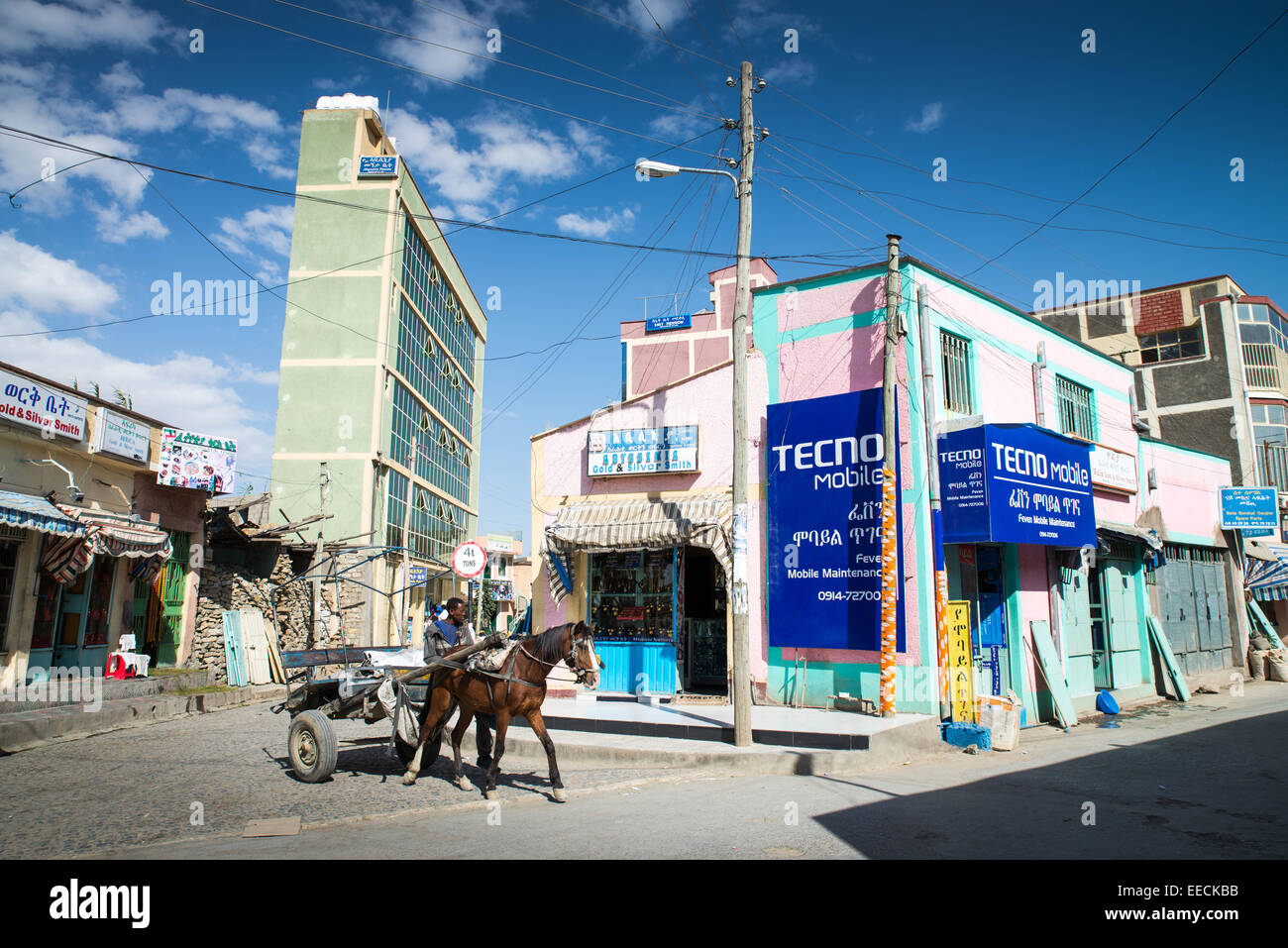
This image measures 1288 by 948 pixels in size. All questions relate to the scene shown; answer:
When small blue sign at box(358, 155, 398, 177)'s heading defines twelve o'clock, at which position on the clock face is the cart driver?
The cart driver is roughly at 12 o'clock from the small blue sign.

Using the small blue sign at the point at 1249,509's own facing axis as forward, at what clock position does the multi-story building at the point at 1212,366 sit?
The multi-story building is roughly at 6 o'clock from the small blue sign.

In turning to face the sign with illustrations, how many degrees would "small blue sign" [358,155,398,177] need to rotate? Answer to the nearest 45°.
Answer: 0° — it already faces it

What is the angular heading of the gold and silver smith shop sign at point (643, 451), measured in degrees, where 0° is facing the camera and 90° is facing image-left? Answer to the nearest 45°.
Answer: approximately 0°

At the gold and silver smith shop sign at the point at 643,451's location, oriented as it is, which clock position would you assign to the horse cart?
The horse cart is roughly at 1 o'clock from the gold and silver smith shop sign.

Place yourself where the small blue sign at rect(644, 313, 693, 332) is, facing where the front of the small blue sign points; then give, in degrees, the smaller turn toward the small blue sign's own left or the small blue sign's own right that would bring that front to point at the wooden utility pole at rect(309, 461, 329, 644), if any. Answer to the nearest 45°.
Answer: approximately 45° to the small blue sign's own right

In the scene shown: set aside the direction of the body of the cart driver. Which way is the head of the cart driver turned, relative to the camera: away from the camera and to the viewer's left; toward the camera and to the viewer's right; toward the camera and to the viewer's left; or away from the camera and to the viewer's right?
toward the camera and to the viewer's right

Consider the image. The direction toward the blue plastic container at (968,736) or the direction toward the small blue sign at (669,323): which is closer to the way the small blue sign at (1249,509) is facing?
the blue plastic container

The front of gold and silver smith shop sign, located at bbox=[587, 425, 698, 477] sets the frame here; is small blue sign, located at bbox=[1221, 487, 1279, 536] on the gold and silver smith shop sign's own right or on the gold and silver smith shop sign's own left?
on the gold and silver smith shop sign's own left
